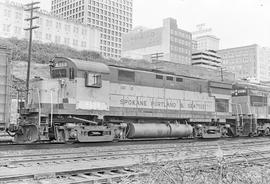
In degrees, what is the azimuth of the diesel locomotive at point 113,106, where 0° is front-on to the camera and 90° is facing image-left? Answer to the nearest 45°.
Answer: approximately 45°
